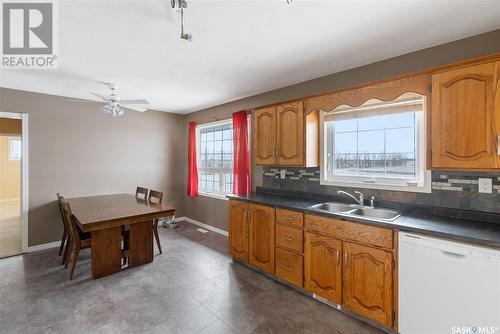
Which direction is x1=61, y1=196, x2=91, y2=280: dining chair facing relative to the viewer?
to the viewer's right

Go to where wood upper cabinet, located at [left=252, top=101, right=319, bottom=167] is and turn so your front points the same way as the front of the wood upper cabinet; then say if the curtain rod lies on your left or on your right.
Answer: on your right

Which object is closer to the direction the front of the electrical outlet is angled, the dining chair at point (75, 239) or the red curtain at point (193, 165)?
the dining chair

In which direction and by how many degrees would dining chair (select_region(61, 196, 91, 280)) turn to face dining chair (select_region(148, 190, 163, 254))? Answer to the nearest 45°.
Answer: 0° — it already faces it

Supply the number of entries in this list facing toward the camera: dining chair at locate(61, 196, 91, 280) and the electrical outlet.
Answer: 1

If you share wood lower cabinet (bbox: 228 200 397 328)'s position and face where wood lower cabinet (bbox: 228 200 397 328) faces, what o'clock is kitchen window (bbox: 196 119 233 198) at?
The kitchen window is roughly at 3 o'clock from the wood lower cabinet.

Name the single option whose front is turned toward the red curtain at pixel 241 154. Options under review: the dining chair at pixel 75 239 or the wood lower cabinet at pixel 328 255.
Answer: the dining chair

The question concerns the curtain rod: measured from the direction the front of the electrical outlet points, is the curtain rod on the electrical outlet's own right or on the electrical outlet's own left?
on the electrical outlet's own right

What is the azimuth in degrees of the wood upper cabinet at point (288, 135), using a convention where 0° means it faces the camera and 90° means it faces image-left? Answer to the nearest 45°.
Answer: approximately 45°

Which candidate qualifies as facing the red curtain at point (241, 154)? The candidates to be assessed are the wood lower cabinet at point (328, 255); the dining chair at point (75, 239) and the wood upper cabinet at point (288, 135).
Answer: the dining chair

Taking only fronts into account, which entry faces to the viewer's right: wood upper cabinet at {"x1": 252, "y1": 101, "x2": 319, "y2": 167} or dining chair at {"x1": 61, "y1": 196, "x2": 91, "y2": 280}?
the dining chair

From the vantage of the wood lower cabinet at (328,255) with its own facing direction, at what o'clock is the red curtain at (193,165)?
The red curtain is roughly at 3 o'clock from the wood lower cabinet.
